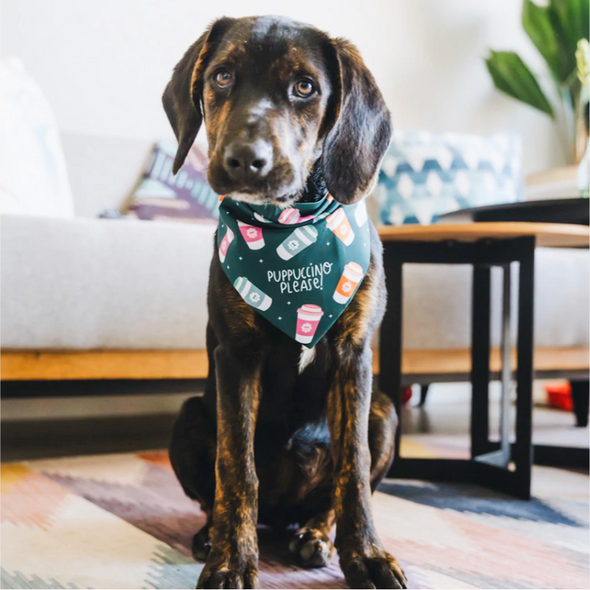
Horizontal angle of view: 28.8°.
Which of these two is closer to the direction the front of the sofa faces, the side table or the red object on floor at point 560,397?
the side table

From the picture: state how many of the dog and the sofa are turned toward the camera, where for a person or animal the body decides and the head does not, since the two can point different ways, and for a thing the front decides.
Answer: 2

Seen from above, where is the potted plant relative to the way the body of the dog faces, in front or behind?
behind

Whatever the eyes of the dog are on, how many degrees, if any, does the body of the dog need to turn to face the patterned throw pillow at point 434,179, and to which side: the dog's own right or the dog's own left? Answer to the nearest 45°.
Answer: approximately 180°

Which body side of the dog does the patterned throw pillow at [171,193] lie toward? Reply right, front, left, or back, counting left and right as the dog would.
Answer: back

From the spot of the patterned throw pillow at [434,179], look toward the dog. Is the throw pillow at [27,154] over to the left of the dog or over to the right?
right

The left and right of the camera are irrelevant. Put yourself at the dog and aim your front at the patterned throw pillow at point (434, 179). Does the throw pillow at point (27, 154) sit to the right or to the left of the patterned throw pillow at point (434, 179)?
left

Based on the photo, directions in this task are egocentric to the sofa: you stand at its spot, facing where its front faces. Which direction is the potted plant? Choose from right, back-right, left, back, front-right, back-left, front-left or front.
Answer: back-left

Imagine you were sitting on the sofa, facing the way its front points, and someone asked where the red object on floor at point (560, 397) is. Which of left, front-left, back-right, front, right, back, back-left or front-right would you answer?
back-left
